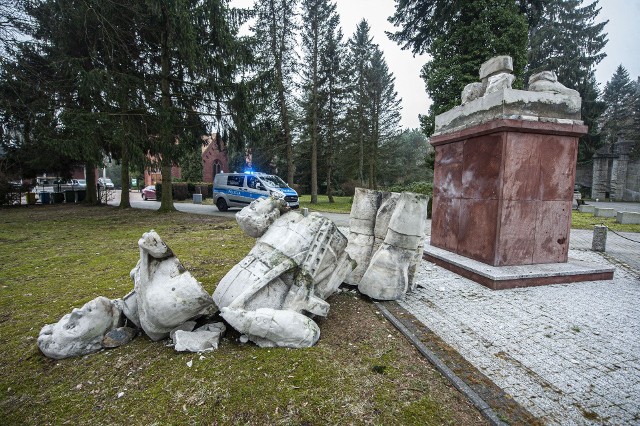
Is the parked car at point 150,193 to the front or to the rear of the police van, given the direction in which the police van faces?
to the rear

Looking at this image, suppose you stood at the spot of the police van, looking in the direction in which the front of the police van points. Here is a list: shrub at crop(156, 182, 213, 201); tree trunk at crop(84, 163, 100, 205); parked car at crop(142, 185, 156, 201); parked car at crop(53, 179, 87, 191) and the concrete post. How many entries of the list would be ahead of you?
1

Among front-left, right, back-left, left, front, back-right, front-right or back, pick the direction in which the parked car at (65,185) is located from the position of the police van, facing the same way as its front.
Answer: back

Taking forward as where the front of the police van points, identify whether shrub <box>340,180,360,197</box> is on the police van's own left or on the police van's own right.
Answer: on the police van's own left

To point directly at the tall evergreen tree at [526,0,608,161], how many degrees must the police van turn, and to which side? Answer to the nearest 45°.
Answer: approximately 45° to its left

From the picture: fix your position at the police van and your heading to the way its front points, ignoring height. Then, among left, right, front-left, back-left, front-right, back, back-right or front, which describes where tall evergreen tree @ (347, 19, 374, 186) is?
left

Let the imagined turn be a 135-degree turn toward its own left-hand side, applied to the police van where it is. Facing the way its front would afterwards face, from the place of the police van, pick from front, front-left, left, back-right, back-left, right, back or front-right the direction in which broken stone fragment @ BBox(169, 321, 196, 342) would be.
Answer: back

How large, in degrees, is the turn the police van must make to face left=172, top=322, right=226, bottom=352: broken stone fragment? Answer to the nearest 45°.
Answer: approximately 45° to its right

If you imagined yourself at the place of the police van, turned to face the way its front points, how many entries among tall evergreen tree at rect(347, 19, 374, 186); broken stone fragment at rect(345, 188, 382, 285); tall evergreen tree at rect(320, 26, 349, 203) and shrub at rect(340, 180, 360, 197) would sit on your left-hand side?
3

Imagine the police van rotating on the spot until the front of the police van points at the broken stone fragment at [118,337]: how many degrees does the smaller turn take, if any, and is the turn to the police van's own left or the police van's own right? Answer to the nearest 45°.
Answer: approximately 45° to the police van's own right

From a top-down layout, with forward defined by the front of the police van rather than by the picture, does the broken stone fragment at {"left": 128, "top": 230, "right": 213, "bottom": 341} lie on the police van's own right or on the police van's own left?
on the police van's own right

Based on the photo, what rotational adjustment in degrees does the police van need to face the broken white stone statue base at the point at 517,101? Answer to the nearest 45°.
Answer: approximately 45° to its right

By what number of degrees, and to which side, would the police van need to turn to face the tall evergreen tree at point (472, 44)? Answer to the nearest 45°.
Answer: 0° — it already faces it

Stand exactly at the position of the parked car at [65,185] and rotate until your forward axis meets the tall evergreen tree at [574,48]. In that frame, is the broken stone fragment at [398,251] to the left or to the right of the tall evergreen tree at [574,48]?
right

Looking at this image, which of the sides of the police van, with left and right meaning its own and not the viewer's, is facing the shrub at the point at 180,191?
back
